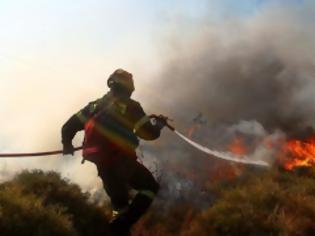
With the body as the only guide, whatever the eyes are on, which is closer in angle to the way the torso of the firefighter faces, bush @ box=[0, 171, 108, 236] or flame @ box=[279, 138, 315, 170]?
the flame

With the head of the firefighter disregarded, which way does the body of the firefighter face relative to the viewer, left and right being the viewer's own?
facing away from the viewer and to the right of the viewer

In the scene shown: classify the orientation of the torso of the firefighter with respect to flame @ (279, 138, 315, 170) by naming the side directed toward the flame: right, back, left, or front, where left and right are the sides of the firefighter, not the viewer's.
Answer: front
